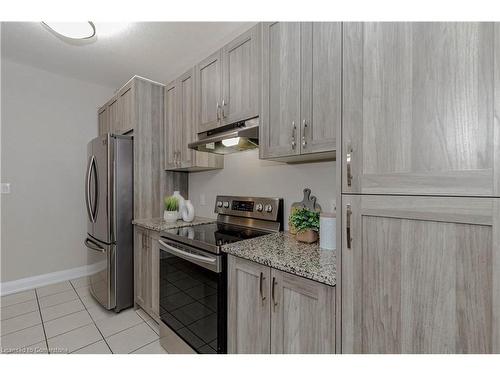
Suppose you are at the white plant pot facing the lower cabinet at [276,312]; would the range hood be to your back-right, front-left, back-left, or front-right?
front-left

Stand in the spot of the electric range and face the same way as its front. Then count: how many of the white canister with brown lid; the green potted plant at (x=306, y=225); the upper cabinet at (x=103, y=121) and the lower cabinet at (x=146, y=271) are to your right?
2

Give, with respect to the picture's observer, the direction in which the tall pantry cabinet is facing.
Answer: facing the viewer

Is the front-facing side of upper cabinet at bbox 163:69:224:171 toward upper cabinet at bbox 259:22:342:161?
no

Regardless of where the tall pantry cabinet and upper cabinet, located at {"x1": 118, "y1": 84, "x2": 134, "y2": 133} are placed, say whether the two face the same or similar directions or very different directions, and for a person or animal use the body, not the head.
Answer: same or similar directions

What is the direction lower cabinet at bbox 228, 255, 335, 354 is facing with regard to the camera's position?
facing the viewer and to the left of the viewer

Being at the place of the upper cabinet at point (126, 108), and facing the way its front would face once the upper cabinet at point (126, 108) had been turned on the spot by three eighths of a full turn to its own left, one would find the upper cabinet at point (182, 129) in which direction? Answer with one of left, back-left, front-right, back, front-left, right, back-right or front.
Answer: front

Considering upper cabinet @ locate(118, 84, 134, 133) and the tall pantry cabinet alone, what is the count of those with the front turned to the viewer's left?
1

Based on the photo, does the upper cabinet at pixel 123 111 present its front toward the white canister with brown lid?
no

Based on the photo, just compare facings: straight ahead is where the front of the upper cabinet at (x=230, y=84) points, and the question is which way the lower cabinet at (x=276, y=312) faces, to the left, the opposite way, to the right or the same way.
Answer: the same way

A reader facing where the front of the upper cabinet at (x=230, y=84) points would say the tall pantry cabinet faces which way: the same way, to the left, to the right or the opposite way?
the same way

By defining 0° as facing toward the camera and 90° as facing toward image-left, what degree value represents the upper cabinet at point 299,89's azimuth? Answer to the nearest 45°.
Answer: approximately 45°

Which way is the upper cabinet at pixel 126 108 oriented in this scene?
to the viewer's left

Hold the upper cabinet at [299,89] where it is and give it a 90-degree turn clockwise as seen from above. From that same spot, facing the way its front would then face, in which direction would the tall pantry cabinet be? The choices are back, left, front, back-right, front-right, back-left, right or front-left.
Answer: back
